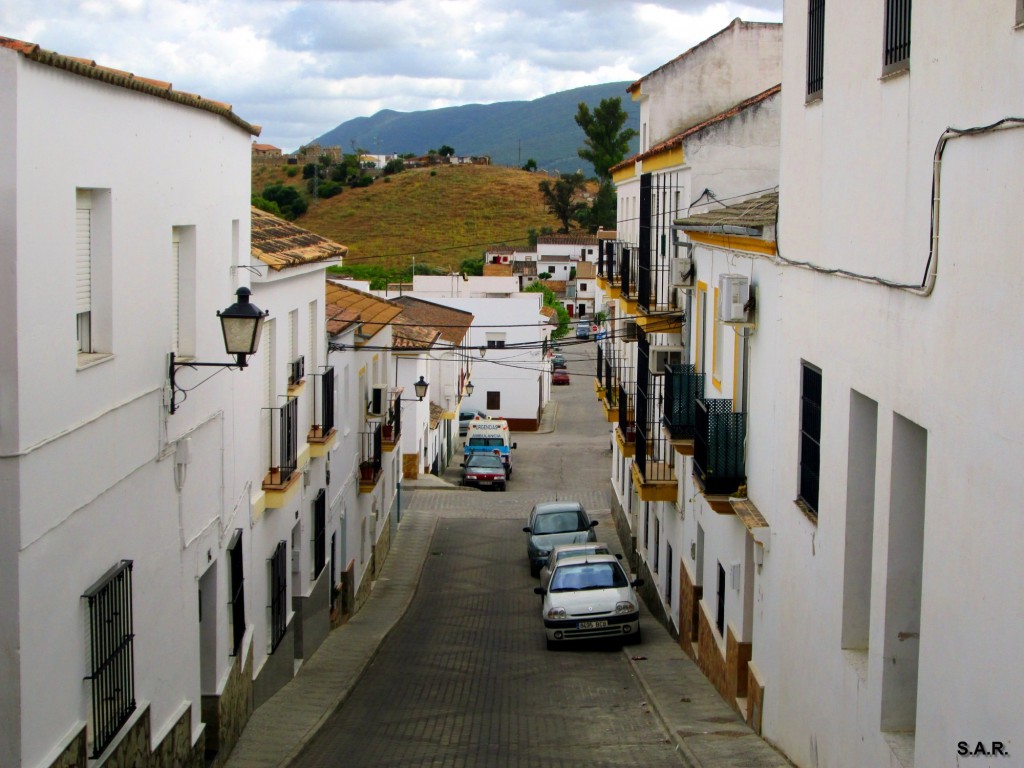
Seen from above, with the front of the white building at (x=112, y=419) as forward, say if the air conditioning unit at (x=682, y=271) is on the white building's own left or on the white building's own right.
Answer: on the white building's own left

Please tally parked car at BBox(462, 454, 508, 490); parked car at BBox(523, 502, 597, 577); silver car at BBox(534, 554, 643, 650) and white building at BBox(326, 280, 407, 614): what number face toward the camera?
3

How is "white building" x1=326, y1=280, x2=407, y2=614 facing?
to the viewer's right

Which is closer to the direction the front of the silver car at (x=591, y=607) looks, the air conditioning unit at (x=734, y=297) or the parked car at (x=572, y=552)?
the air conditioning unit

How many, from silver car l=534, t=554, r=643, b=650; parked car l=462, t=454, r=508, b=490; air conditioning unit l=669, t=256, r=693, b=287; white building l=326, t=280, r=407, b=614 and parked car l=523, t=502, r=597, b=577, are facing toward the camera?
3

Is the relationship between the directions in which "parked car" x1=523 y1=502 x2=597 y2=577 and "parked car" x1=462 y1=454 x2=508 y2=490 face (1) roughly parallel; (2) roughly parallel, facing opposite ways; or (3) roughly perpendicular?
roughly parallel

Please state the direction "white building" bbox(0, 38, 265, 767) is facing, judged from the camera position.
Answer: facing the viewer and to the right of the viewer

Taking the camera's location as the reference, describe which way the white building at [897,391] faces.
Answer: facing the viewer and to the left of the viewer

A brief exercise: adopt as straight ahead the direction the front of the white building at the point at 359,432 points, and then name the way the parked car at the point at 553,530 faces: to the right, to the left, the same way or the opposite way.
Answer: to the right

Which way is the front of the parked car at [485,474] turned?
toward the camera

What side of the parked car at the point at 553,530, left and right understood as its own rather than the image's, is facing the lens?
front

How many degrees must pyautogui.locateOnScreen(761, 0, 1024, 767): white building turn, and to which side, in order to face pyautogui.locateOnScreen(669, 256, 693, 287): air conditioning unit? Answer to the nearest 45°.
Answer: approximately 135° to its right

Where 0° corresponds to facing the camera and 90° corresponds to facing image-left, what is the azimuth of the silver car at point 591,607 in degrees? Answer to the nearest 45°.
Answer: approximately 0°

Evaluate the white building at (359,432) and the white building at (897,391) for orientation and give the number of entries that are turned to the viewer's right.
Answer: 1

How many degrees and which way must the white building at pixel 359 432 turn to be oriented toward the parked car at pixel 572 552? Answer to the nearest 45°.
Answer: approximately 45° to its right

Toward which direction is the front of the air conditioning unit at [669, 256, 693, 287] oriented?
to the viewer's left

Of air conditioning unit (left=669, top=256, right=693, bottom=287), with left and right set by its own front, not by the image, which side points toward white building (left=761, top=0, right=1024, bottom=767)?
left
